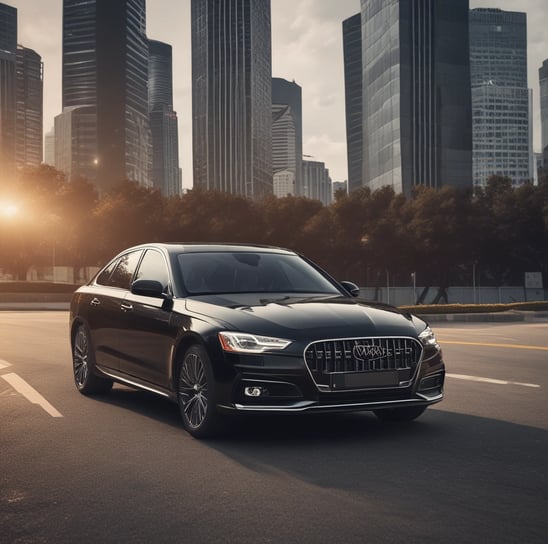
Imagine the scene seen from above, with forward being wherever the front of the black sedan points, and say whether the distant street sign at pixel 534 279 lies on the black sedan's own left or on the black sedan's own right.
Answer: on the black sedan's own left
